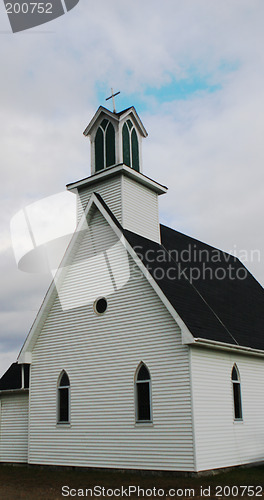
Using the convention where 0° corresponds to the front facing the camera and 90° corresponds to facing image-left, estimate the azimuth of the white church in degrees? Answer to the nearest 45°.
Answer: approximately 45°
